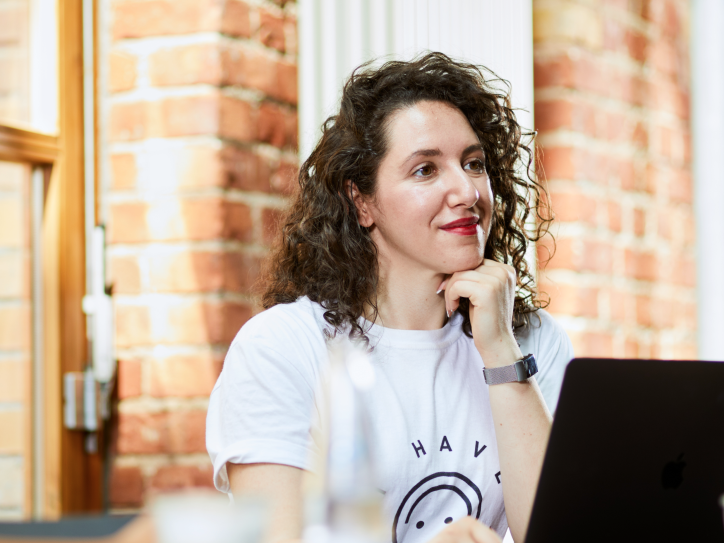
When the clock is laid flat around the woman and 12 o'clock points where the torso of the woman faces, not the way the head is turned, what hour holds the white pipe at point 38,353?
The white pipe is roughly at 5 o'clock from the woman.

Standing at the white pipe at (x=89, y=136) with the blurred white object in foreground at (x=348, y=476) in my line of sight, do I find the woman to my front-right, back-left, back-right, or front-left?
front-left

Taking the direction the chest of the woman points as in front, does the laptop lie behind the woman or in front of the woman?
in front

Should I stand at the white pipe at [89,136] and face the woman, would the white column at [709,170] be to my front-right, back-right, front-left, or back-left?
front-left

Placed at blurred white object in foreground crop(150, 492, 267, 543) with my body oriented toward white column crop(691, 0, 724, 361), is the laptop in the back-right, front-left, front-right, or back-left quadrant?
front-right

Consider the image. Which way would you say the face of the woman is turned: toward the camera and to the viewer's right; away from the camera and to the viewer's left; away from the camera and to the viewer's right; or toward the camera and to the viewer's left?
toward the camera and to the viewer's right

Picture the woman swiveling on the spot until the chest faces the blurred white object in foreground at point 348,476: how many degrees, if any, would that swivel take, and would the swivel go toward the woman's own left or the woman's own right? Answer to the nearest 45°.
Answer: approximately 45° to the woman's own right

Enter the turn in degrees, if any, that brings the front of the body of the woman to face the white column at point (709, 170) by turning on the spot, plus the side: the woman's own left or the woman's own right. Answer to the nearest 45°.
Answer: approximately 90° to the woman's own left

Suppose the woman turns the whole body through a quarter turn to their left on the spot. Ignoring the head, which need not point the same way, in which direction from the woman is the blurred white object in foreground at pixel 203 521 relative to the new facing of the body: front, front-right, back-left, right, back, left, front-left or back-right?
back-right

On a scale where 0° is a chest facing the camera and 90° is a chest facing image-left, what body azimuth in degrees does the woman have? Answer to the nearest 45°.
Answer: approximately 315°

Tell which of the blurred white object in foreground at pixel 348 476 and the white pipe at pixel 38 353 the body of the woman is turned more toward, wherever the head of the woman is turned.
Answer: the blurred white object in foreground
